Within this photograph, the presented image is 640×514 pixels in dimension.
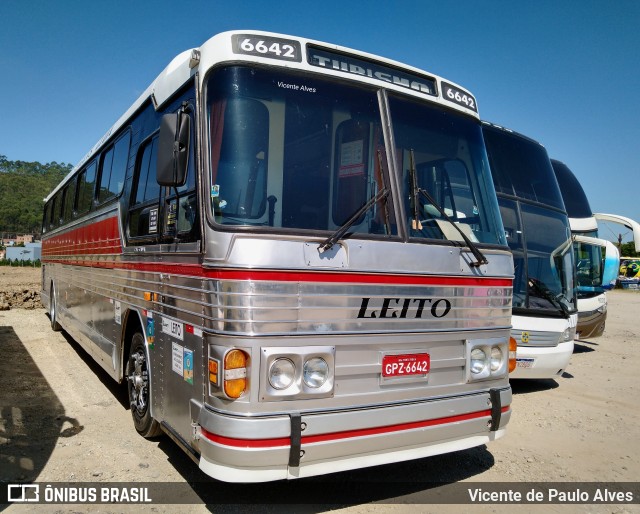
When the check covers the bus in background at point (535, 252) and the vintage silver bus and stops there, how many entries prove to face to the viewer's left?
0

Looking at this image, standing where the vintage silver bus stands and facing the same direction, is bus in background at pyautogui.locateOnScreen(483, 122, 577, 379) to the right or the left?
on its left

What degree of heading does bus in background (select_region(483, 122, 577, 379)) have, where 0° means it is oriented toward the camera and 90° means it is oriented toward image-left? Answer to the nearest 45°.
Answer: approximately 315°

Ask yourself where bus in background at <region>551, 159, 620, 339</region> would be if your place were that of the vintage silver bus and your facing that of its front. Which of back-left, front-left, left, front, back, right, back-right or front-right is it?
left

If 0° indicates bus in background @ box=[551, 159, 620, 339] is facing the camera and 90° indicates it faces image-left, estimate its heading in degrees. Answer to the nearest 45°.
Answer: approximately 315°

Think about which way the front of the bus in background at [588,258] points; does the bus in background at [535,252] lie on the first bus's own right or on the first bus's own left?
on the first bus's own right

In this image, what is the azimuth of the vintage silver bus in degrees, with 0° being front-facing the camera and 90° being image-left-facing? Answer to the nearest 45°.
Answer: approximately 315°

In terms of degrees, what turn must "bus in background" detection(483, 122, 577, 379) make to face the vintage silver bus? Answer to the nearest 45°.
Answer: approximately 45° to its right

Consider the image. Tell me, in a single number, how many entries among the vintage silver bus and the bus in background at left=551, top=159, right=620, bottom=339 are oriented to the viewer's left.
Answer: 0

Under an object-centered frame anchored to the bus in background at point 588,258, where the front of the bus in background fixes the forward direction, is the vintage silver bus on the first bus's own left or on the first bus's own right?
on the first bus's own right

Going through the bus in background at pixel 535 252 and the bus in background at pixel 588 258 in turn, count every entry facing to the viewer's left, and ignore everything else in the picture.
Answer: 0

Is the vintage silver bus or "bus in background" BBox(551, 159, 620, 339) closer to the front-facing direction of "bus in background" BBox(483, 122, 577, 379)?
the vintage silver bus
